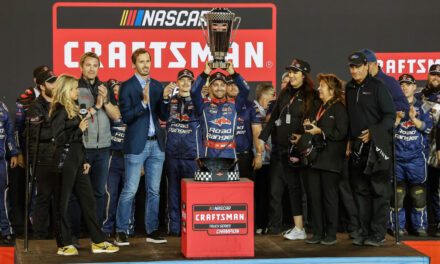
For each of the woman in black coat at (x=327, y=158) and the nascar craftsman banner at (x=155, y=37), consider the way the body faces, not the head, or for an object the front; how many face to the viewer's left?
1

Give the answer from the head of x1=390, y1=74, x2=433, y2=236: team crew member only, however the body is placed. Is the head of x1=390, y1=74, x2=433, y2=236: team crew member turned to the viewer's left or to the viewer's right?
to the viewer's left

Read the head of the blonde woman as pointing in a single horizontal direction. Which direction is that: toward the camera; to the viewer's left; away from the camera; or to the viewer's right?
to the viewer's right

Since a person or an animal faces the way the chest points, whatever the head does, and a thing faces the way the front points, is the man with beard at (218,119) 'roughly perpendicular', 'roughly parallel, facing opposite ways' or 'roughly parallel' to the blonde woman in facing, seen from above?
roughly perpendicular

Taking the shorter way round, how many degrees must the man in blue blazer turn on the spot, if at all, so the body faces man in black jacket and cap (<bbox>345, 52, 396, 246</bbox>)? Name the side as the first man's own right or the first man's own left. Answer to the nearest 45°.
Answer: approximately 45° to the first man's own left

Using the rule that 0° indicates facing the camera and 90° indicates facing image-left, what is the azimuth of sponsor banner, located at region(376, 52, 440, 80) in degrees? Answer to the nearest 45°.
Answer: approximately 0°
